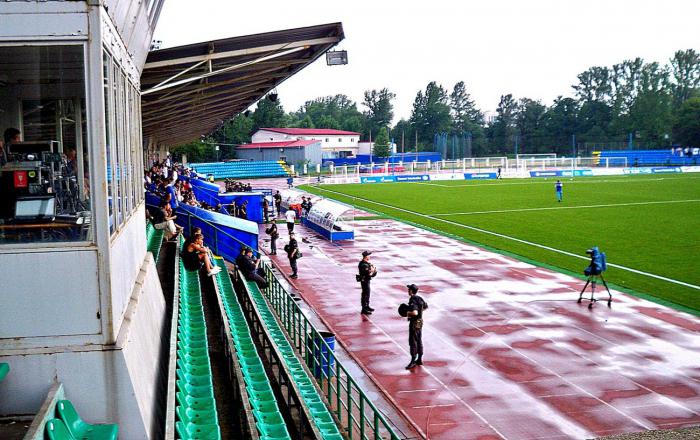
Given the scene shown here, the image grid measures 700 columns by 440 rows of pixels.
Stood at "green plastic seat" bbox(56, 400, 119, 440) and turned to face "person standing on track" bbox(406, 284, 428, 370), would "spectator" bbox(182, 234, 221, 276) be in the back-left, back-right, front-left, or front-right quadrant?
front-left

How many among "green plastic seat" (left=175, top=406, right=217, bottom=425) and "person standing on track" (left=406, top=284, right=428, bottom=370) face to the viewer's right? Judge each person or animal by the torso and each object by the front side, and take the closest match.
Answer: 1

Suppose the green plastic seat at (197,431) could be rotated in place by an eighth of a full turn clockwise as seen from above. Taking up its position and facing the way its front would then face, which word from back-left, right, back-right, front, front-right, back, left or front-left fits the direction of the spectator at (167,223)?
back-left

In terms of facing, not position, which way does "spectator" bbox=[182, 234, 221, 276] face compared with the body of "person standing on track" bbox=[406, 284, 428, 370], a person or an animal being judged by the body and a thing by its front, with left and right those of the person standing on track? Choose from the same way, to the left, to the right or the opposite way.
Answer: the opposite way

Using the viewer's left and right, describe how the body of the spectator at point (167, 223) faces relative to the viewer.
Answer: facing to the right of the viewer

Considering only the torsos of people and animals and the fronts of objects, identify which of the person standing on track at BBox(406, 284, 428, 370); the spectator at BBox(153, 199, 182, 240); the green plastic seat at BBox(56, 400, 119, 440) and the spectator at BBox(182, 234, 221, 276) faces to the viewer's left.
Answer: the person standing on track

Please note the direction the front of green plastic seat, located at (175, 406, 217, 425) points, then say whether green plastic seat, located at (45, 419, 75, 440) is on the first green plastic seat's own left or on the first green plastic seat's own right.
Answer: on the first green plastic seat's own right

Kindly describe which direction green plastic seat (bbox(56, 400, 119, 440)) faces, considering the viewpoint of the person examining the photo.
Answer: facing to the right of the viewer

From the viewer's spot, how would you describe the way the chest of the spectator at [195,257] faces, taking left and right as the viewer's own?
facing to the right of the viewer

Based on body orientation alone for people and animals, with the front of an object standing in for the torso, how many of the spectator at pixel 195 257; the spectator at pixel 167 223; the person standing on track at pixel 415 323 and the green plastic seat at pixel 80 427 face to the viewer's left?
1

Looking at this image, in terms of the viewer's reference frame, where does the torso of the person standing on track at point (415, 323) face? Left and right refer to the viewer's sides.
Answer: facing to the left of the viewer
